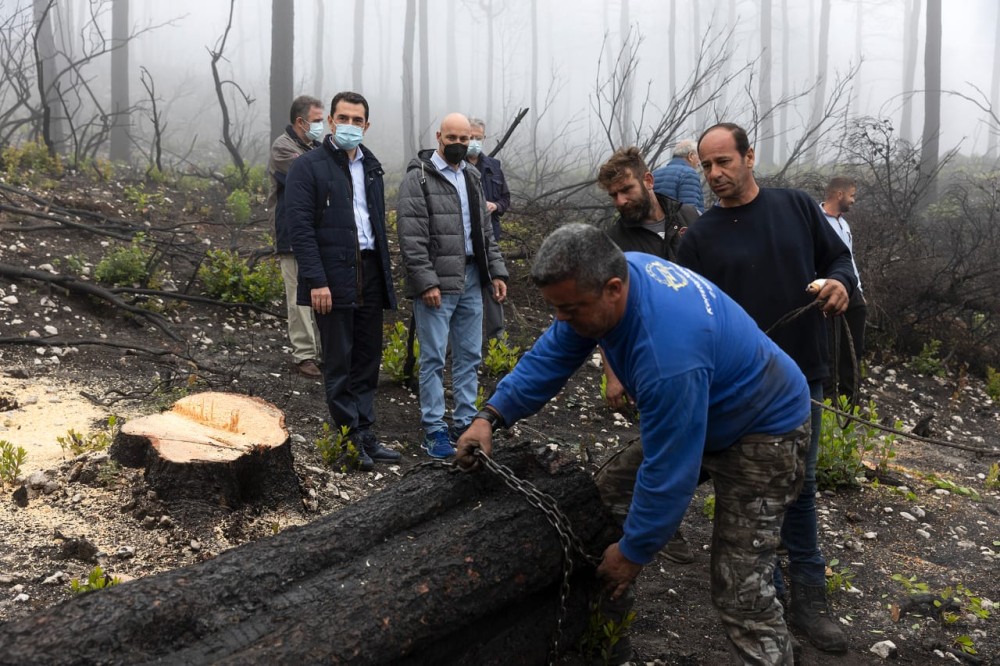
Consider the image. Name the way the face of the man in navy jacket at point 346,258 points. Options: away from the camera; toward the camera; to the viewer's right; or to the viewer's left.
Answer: toward the camera

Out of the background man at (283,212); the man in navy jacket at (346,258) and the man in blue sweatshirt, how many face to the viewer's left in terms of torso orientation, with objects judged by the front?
1

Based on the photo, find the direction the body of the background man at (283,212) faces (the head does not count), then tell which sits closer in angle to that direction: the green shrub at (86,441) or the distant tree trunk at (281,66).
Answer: the green shrub

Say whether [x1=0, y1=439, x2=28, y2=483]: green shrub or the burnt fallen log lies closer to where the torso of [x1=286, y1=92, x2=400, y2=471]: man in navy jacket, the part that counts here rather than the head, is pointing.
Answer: the burnt fallen log

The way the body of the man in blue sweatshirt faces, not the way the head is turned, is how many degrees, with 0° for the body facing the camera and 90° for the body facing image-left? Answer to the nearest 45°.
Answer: approximately 90°

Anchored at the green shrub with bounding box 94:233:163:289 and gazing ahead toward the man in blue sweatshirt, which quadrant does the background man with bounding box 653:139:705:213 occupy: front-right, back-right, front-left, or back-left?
front-left

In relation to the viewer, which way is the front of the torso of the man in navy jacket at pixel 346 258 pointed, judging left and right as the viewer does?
facing the viewer and to the right of the viewer

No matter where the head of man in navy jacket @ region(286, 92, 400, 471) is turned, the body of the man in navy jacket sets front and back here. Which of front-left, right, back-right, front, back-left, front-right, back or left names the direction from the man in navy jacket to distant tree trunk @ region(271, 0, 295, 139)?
back-left

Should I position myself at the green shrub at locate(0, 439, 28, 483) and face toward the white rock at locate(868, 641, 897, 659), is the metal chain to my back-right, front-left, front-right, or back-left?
front-right

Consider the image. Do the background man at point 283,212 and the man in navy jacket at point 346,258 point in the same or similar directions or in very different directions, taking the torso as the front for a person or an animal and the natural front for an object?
same or similar directions

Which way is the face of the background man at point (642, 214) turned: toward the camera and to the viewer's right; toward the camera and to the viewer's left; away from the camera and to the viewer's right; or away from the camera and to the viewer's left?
toward the camera and to the viewer's left

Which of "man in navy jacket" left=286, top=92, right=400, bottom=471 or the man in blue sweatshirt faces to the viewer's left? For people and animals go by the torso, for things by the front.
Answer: the man in blue sweatshirt

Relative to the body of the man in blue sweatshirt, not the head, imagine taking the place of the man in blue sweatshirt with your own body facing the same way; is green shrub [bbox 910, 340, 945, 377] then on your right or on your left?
on your right

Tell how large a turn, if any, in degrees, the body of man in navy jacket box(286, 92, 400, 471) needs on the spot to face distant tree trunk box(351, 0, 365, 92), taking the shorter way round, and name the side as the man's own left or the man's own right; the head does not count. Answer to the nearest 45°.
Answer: approximately 135° to the man's own left
